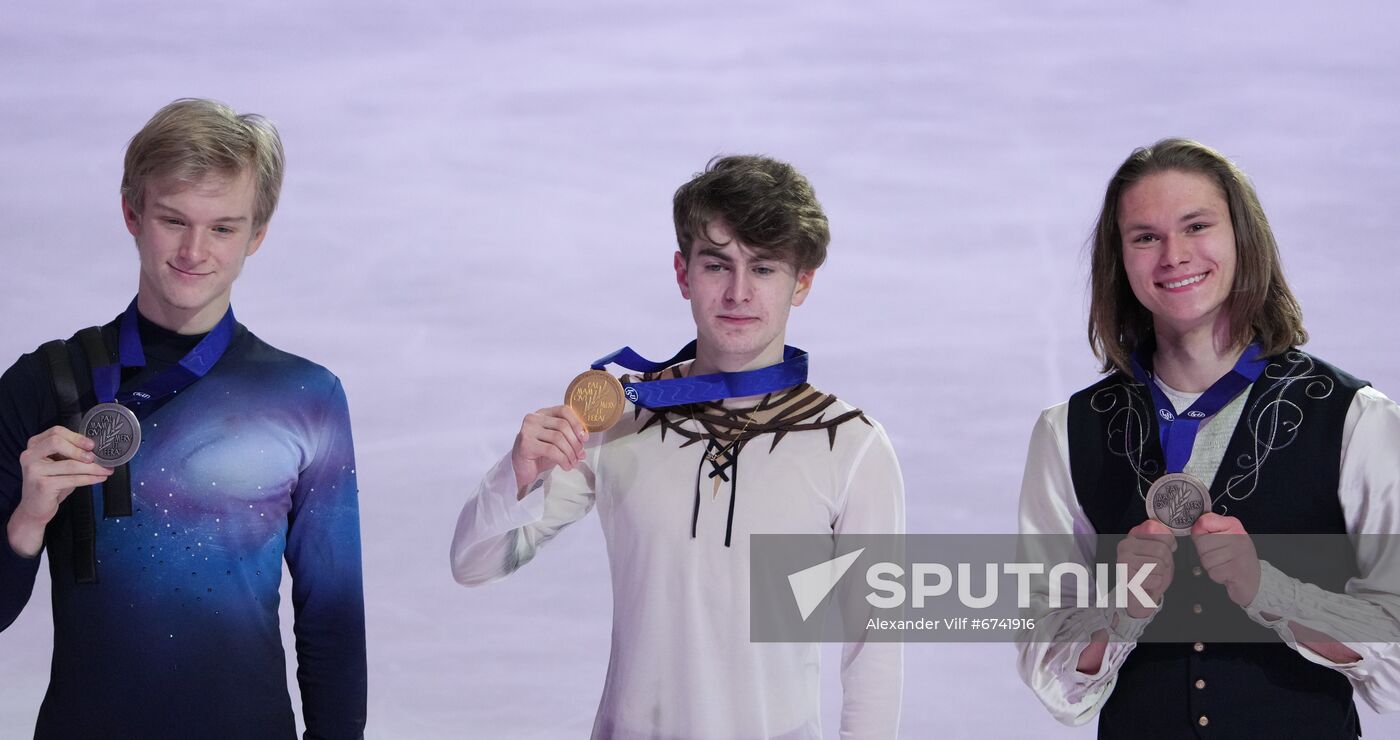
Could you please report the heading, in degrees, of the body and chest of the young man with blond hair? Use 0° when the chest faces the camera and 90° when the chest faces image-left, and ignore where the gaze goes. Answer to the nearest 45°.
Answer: approximately 0°
